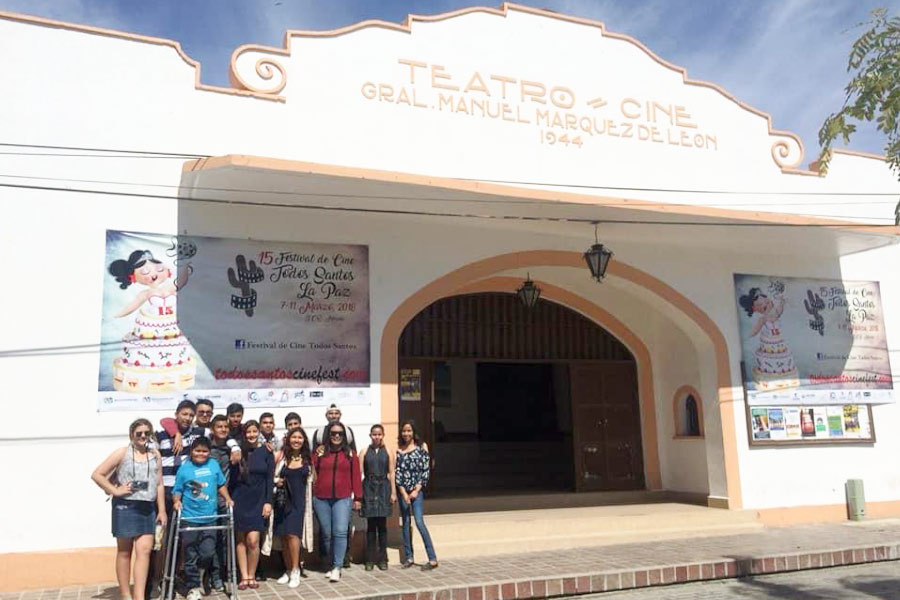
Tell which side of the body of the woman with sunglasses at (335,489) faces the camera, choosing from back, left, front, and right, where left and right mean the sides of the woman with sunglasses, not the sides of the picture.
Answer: front

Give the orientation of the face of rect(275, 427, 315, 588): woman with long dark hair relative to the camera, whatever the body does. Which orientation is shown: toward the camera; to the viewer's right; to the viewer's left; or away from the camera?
toward the camera

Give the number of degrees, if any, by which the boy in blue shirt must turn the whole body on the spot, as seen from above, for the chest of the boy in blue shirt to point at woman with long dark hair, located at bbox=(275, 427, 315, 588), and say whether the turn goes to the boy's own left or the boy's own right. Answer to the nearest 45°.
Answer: approximately 135° to the boy's own left

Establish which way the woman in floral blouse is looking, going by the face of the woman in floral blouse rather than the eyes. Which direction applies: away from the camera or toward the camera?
toward the camera

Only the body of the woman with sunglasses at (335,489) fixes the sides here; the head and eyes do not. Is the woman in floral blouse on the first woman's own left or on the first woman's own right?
on the first woman's own left

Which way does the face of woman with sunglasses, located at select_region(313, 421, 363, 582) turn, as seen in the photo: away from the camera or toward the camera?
toward the camera

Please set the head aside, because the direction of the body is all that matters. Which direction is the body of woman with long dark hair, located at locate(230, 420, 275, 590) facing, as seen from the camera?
toward the camera

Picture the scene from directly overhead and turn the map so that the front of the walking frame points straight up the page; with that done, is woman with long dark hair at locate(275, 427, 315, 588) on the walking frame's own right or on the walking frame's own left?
on the walking frame's own left

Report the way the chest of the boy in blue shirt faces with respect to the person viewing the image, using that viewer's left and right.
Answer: facing the viewer

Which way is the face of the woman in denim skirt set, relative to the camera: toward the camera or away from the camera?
toward the camera

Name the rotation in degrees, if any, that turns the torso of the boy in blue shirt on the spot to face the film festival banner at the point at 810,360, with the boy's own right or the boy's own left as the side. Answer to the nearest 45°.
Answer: approximately 90° to the boy's own left

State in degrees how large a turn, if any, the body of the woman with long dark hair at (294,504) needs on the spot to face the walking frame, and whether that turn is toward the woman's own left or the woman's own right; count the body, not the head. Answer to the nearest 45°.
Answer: approximately 45° to the woman's own right

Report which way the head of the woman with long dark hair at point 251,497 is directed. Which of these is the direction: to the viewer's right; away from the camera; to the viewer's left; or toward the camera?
toward the camera

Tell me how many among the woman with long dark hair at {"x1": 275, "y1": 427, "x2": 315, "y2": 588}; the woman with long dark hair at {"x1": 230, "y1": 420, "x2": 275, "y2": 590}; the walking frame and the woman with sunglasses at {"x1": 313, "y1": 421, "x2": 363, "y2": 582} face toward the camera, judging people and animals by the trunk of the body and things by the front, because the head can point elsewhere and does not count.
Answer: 4
